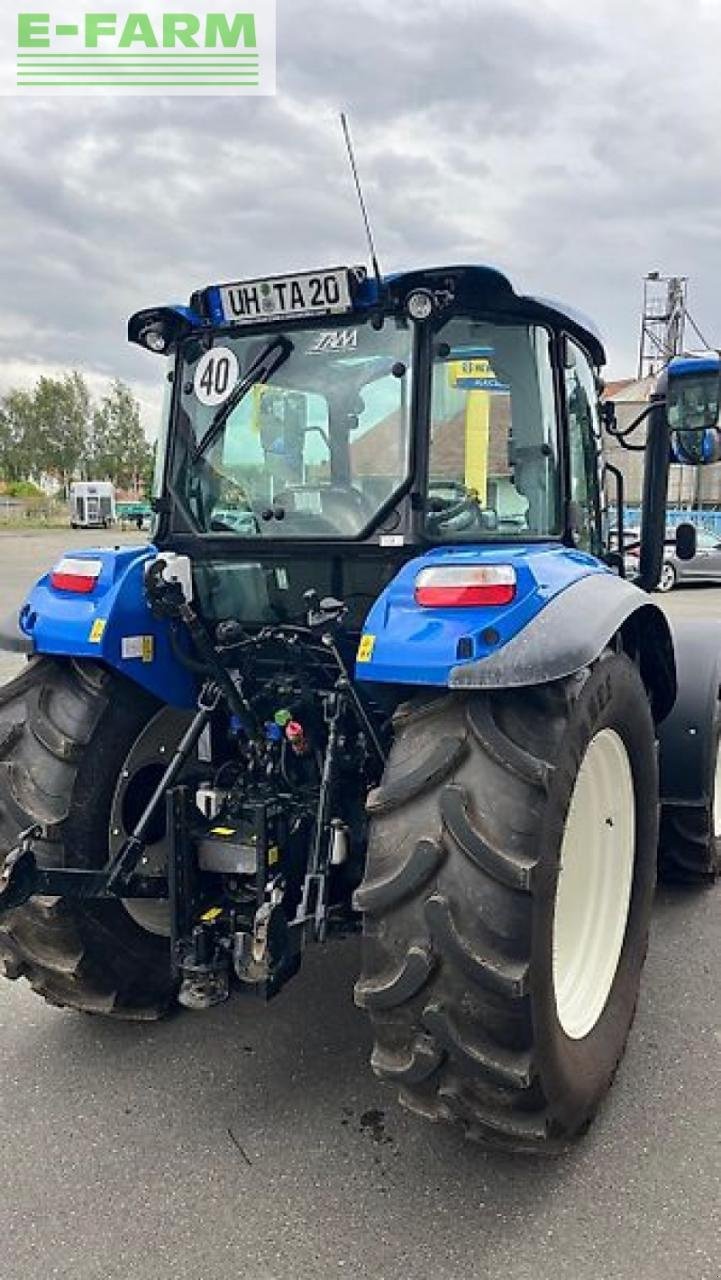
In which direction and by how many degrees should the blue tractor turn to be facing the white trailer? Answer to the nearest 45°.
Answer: approximately 45° to its left

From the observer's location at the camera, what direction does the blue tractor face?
facing away from the viewer and to the right of the viewer

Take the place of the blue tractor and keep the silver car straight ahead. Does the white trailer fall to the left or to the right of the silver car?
left

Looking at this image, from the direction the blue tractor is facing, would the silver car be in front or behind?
in front
